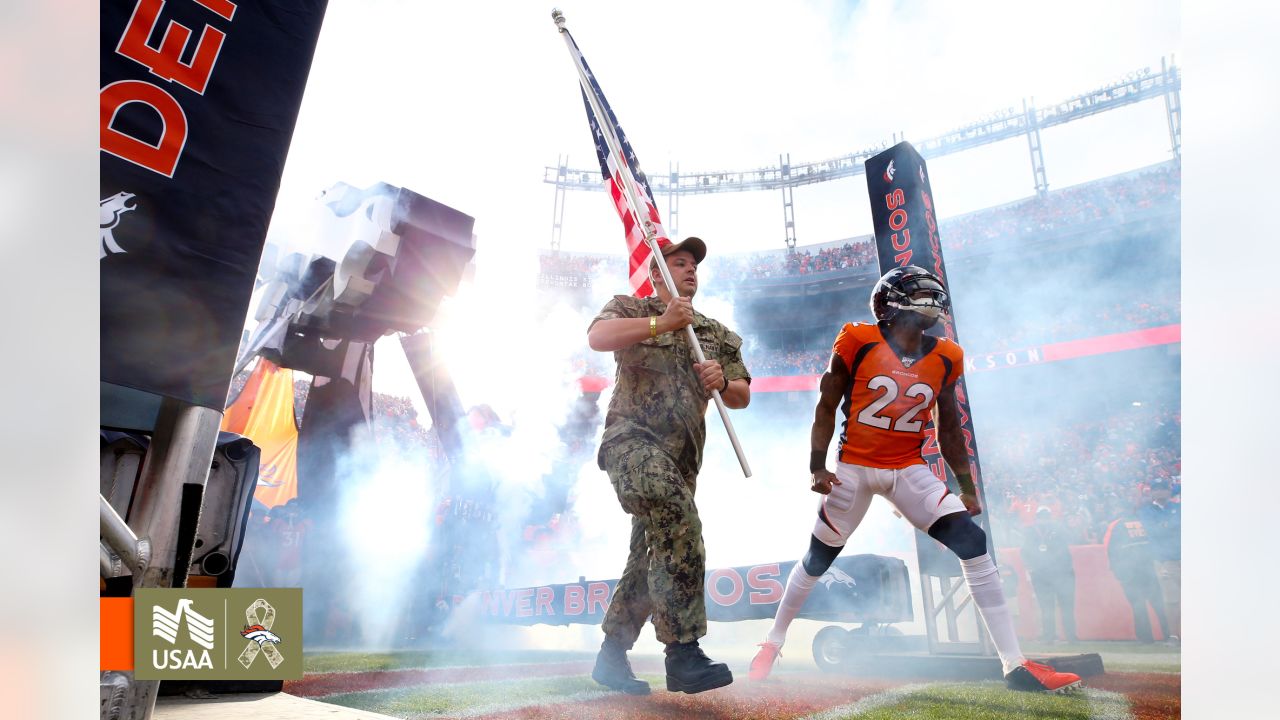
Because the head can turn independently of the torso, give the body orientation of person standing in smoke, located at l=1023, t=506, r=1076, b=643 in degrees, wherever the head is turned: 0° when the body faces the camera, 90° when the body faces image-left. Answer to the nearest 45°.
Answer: approximately 0°

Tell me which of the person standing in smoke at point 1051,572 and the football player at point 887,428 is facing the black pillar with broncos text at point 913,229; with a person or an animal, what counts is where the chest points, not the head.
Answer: the person standing in smoke

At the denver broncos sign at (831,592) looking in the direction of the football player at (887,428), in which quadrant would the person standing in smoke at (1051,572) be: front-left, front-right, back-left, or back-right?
back-left

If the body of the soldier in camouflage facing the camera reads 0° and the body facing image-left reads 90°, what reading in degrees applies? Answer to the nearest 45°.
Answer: approximately 315°

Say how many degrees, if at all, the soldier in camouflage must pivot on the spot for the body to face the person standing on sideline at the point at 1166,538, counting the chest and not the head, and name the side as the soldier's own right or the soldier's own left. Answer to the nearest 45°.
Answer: approximately 90° to the soldier's own left

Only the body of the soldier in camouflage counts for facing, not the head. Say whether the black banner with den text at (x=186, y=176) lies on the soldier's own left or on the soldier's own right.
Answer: on the soldier's own right

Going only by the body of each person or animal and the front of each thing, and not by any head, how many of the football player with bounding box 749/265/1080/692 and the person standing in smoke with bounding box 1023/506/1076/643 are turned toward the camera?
2

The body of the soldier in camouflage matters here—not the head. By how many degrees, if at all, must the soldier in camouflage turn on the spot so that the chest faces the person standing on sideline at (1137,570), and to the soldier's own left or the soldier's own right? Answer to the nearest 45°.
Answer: approximately 90° to the soldier's own left

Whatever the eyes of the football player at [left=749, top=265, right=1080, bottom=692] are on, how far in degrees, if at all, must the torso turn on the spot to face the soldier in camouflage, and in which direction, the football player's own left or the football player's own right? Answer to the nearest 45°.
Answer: approximately 45° to the football player's own right

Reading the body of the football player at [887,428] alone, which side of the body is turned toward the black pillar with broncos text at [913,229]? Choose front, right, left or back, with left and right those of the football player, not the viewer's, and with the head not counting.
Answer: back
